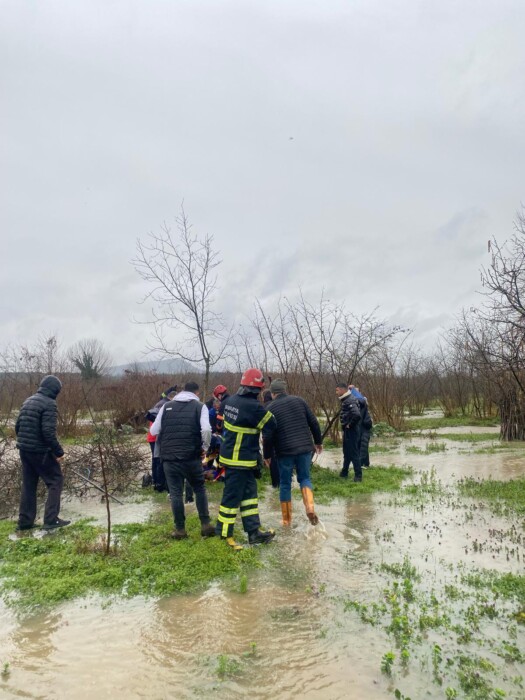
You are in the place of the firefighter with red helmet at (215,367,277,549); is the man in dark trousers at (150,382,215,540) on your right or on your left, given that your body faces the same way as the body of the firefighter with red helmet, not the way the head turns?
on your left

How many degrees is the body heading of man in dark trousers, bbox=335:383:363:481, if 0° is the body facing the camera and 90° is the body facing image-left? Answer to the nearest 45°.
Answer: approximately 90°

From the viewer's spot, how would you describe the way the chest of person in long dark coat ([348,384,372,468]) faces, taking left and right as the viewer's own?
facing to the left of the viewer

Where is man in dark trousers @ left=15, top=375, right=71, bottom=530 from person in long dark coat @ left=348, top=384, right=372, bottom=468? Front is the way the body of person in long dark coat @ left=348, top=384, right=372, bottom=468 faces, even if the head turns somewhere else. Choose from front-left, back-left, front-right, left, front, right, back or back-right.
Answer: front-left

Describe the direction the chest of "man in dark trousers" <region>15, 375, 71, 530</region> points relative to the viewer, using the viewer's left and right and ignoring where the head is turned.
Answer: facing away from the viewer and to the right of the viewer

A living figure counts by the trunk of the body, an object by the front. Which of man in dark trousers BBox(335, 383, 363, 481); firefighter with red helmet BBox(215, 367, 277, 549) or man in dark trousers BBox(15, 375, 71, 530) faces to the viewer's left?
man in dark trousers BBox(335, 383, 363, 481)

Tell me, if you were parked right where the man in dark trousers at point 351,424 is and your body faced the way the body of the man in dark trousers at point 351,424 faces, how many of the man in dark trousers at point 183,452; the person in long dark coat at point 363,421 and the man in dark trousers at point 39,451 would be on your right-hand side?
1

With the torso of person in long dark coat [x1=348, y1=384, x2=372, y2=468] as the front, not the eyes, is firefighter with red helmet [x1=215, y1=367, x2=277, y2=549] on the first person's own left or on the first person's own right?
on the first person's own left

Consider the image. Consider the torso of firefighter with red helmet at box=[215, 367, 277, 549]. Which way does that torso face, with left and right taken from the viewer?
facing away from the viewer and to the right of the viewer

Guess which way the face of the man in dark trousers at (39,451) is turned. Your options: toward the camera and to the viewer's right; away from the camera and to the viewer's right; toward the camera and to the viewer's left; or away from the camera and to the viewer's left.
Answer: away from the camera and to the viewer's right

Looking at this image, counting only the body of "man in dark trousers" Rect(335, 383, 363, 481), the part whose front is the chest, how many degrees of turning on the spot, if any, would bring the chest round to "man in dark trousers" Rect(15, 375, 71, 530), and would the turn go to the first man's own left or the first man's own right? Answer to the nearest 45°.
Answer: approximately 45° to the first man's own left

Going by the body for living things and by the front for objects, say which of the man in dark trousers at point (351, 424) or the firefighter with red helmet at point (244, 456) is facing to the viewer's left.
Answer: the man in dark trousers
